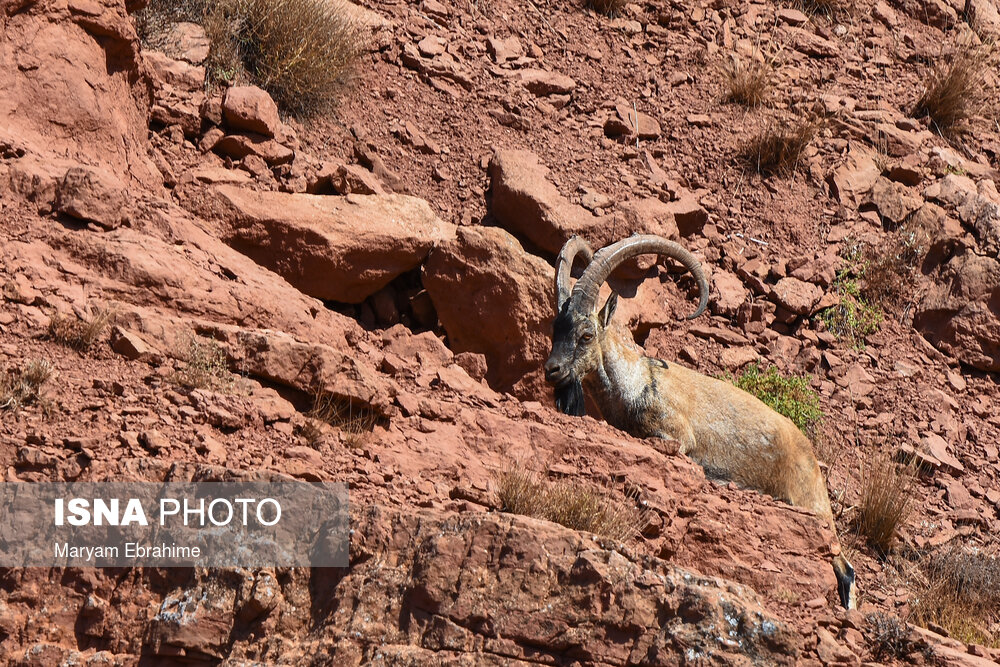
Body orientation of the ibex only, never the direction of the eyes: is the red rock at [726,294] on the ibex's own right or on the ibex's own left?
on the ibex's own right

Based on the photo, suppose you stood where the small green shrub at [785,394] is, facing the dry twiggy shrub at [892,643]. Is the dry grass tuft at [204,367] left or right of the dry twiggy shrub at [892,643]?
right

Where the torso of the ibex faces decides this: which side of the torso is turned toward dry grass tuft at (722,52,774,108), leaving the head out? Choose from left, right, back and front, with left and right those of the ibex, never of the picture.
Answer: right

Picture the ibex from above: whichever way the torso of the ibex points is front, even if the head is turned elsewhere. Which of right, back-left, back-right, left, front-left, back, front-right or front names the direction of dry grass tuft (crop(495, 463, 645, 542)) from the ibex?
left

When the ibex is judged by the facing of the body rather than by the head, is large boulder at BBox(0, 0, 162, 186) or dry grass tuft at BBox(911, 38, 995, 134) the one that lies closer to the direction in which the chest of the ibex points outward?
the large boulder

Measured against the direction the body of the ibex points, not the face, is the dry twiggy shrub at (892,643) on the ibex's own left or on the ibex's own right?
on the ibex's own left

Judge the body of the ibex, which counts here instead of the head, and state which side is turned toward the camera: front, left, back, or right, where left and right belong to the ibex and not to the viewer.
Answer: left

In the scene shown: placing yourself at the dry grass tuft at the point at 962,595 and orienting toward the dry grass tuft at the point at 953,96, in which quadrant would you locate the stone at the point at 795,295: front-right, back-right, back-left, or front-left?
front-left

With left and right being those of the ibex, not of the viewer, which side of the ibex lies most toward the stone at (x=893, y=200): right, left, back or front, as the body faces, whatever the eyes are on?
right

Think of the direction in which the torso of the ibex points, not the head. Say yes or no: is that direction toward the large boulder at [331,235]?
yes

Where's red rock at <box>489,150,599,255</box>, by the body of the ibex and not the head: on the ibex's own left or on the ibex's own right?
on the ibex's own right

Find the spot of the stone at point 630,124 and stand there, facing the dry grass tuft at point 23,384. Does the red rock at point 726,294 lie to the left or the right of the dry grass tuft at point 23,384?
left

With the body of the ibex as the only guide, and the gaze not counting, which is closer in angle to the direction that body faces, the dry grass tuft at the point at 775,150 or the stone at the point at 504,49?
the stone

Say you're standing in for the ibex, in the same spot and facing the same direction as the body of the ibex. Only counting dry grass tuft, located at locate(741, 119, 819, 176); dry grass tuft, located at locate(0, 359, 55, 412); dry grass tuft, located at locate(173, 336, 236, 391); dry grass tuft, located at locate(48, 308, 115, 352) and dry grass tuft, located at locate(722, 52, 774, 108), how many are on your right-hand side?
2

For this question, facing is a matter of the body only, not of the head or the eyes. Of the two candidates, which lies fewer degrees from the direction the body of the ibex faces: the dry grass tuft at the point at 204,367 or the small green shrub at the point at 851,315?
the dry grass tuft

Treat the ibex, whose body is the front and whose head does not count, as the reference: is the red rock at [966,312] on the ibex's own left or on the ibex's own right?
on the ibex's own right

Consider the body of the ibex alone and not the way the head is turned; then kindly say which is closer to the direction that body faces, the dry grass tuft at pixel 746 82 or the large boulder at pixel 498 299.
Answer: the large boulder

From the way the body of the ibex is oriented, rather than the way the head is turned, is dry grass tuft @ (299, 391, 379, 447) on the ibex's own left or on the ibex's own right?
on the ibex's own left

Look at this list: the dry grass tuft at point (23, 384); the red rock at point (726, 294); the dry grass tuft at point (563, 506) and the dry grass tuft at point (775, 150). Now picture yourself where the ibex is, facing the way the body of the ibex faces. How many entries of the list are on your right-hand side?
2
